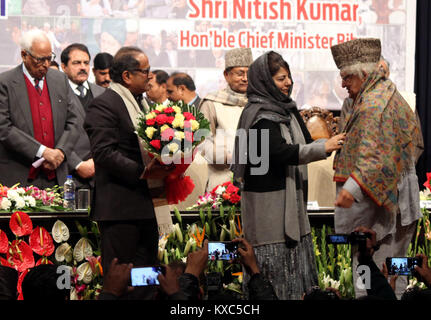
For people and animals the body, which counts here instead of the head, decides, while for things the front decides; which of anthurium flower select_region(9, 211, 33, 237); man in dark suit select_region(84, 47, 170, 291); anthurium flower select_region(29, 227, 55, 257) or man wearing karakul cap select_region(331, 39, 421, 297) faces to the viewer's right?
the man in dark suit

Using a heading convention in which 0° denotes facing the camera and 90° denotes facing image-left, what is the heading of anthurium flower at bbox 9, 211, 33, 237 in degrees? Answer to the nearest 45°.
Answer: approximately 0°

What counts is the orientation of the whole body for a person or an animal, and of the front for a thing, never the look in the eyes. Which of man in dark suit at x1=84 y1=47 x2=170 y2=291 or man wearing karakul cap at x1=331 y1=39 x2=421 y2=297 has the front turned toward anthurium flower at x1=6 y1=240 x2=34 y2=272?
the man wearing karakul cap

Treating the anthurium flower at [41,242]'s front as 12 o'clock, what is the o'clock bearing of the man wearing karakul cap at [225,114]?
The man wearing karakul cap is roughly at 8 o'clock from the anthurium flower.

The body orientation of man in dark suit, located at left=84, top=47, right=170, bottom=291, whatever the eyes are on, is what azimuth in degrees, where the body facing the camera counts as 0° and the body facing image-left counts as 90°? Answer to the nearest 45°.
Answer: approximately 270°

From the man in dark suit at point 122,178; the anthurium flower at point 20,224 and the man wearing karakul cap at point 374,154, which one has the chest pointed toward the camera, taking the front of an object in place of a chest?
the anthurium flower

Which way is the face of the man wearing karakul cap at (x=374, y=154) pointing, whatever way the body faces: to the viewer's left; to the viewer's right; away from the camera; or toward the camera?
to the viewer's left

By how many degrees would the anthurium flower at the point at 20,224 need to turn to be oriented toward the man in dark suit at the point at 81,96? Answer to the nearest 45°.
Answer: approximately 180°

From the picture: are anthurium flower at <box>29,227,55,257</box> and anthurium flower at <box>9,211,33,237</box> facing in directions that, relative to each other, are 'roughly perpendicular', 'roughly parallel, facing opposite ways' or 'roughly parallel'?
roughly parallel

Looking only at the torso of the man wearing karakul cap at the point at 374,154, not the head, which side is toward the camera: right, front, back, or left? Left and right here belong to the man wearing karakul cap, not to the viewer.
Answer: left

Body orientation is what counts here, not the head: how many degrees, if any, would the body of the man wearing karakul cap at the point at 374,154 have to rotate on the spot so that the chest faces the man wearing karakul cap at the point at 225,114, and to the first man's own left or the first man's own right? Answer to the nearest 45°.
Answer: approximately 45° to the first man's own right

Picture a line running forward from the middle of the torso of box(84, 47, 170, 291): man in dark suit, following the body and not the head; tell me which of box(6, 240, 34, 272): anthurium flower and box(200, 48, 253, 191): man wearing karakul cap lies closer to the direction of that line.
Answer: the man wearing karakul cap

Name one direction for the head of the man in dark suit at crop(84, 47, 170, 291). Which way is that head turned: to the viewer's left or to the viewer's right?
to the viewer's right

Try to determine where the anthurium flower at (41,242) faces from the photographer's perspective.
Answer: facing the viewer

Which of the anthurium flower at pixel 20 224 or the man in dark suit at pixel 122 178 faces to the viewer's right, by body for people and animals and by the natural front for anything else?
the man in dark suit

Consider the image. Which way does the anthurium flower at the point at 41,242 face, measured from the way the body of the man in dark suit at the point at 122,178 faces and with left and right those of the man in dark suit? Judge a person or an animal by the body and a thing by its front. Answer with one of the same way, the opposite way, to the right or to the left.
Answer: to the right

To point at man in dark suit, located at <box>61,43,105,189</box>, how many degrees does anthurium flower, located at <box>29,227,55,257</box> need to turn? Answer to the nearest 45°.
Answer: approximately 180°
